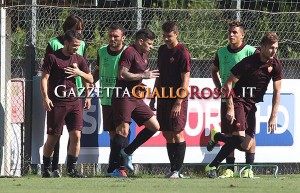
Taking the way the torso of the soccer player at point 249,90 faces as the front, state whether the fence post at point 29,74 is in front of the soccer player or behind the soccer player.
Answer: behind

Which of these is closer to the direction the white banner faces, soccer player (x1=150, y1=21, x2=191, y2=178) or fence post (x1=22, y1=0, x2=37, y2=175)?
the soccer player

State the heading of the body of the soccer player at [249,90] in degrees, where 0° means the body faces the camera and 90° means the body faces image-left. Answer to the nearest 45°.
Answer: approximately 315°

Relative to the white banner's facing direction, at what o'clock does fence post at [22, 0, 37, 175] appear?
The fence post is roughly at 3 o'clock from the white banner.

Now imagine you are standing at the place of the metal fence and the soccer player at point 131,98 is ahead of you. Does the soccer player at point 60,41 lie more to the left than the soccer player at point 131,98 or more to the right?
right

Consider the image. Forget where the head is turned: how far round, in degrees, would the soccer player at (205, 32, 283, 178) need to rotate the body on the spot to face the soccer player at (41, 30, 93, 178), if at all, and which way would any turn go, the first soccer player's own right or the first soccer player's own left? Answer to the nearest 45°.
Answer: approximately 135° to the first soccer player's own right

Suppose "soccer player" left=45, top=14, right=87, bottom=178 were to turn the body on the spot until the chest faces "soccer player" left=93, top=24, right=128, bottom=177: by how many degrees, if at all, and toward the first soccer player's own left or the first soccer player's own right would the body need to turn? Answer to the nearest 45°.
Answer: approximately 45° to the first soccer player's own left

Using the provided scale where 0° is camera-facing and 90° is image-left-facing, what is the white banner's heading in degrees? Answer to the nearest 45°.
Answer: approximately 0°
